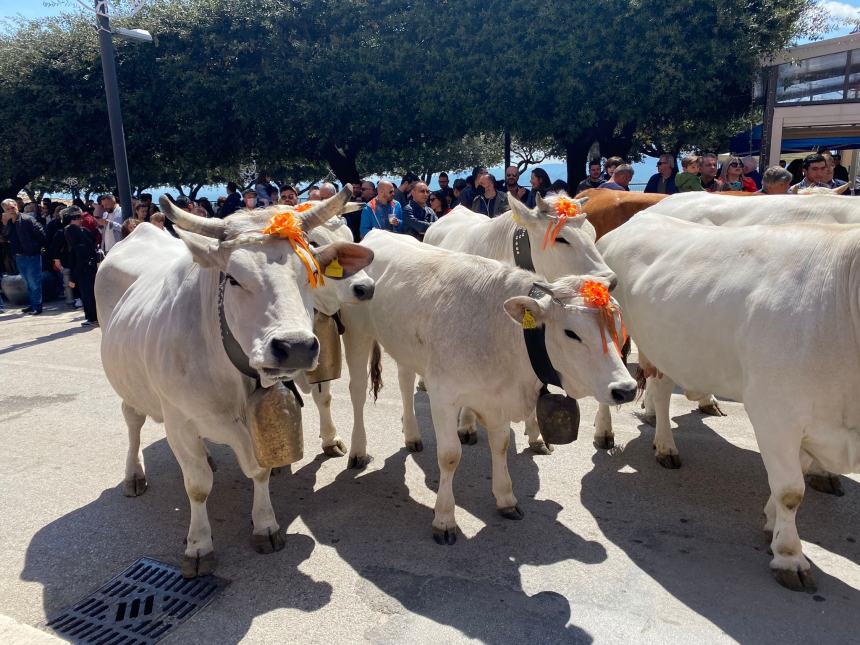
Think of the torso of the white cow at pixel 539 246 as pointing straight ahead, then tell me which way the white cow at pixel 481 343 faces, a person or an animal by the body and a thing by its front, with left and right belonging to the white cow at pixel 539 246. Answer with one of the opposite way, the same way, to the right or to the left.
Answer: the same way

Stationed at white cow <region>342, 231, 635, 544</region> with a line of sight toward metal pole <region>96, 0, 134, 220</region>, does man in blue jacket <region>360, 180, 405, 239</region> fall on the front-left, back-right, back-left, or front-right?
front-right

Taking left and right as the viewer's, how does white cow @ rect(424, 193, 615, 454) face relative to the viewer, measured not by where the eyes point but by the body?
facing the viewer and to the right of the viewer

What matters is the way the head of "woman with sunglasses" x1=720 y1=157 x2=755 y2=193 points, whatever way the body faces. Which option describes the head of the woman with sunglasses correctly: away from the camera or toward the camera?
toward the camera

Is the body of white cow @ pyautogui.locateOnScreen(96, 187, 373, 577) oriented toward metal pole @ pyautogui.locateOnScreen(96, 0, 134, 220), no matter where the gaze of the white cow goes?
no

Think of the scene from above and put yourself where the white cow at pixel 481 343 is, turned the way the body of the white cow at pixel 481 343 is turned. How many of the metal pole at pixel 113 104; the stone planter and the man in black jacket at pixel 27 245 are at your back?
3

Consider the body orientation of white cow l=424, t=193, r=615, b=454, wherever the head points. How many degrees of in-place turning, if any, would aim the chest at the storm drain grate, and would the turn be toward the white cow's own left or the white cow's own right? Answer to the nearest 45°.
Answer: approximately 90° to the white cow's own right

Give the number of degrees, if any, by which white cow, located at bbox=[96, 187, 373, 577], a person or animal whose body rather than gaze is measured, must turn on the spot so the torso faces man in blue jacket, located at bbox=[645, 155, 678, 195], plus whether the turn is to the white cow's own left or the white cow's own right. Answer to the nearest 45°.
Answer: approximately 90° to the white cow's own left

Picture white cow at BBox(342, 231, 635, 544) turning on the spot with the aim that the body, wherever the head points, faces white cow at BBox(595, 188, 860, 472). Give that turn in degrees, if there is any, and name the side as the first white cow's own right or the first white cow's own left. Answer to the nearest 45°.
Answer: approximately 90° to the first white cow's own left

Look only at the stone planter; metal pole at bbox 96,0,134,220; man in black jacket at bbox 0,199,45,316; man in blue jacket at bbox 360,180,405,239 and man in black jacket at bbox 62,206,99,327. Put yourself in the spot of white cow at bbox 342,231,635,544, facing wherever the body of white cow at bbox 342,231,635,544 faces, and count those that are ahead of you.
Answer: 0
